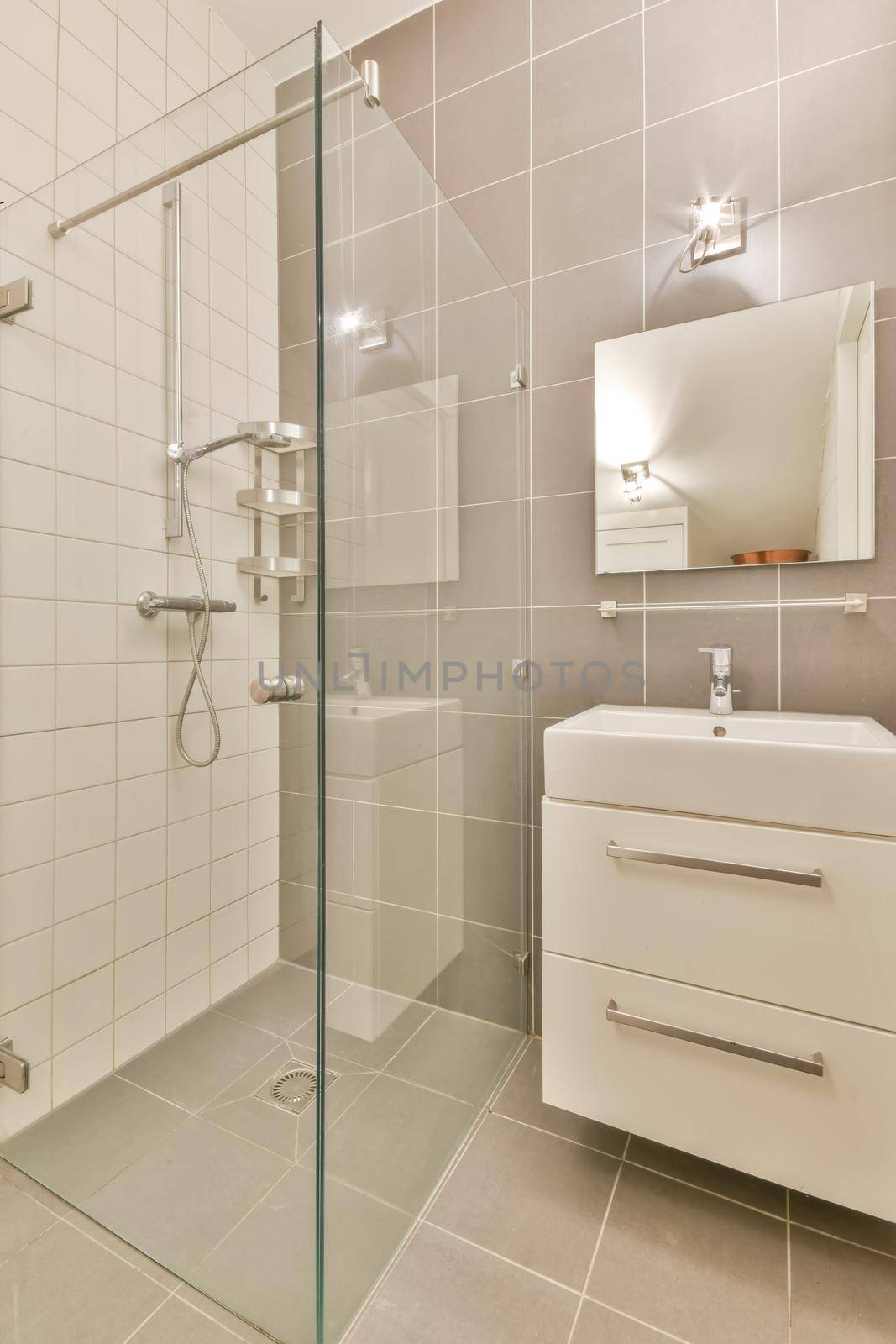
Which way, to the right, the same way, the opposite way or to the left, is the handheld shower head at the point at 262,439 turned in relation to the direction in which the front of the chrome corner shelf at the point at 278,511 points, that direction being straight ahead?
to the left

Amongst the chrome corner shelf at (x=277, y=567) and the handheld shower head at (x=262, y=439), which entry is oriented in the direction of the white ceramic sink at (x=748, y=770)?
the handheld shower head

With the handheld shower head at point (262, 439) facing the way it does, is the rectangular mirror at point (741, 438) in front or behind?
in front

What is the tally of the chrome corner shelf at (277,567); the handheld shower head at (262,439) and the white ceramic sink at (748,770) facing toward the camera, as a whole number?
2

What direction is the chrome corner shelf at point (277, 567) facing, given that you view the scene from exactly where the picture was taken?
facing the viewer

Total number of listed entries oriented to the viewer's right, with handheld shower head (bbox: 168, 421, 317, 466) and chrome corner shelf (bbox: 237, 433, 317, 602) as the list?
1

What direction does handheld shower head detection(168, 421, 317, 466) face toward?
to the viewer's right

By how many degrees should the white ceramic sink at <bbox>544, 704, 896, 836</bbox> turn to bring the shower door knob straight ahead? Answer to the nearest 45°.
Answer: approximately 45° to its right

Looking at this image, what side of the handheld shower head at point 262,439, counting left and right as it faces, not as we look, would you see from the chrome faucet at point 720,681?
front

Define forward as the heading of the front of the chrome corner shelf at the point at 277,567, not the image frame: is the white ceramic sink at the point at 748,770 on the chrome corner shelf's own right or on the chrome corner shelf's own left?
on the chrome corner shelf's own left

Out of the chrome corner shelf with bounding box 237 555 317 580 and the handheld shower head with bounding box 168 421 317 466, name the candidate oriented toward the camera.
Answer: the chrome corner shelf

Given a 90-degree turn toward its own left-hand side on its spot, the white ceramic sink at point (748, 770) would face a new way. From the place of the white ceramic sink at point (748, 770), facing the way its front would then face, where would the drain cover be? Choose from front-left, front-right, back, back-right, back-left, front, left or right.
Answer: back-right

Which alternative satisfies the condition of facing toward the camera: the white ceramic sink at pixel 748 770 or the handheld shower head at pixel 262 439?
the white ceramic sink
